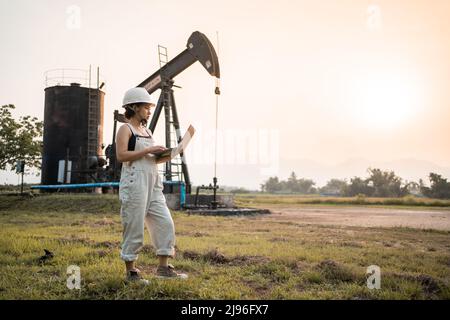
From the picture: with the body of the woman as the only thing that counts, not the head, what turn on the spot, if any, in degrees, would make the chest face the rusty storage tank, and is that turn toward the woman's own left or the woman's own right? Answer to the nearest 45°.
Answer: approximately 135° to the woman's own left

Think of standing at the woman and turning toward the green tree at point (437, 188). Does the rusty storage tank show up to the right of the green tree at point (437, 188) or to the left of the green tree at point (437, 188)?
left

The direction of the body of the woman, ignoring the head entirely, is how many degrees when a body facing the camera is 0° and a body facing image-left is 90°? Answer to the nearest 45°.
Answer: approximately 315°

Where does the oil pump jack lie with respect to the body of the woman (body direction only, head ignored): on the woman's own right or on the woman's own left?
on the woman's own left

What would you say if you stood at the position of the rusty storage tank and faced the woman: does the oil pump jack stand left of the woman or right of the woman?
left

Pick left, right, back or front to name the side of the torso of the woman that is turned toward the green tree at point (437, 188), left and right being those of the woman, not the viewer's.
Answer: left
